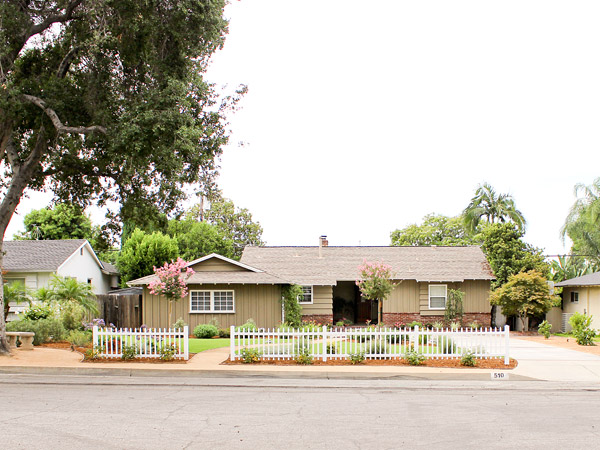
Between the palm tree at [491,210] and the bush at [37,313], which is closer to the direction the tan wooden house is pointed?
the bush

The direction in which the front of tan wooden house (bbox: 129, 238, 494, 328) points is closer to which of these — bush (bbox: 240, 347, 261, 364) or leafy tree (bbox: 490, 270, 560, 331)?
the bush

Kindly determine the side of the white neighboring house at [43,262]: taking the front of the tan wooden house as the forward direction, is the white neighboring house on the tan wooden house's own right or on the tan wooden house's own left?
on the tan wooden house's own right

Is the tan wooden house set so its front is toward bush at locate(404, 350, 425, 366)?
yes

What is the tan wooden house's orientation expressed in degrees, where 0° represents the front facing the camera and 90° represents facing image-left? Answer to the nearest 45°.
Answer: approximately 0°

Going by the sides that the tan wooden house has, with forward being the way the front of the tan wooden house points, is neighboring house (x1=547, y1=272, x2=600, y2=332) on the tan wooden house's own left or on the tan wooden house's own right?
on the tan wooden house's own left

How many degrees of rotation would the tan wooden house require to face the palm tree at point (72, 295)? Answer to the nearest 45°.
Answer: approximately 45° to its right

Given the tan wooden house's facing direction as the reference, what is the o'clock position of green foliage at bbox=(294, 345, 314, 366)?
The green foliage is roughly at 12 o'clock from the tan wooden house.

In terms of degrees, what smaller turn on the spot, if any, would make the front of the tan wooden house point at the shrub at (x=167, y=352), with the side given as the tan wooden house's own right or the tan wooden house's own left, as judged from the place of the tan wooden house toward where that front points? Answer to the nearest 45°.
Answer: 0° — it already faces it
